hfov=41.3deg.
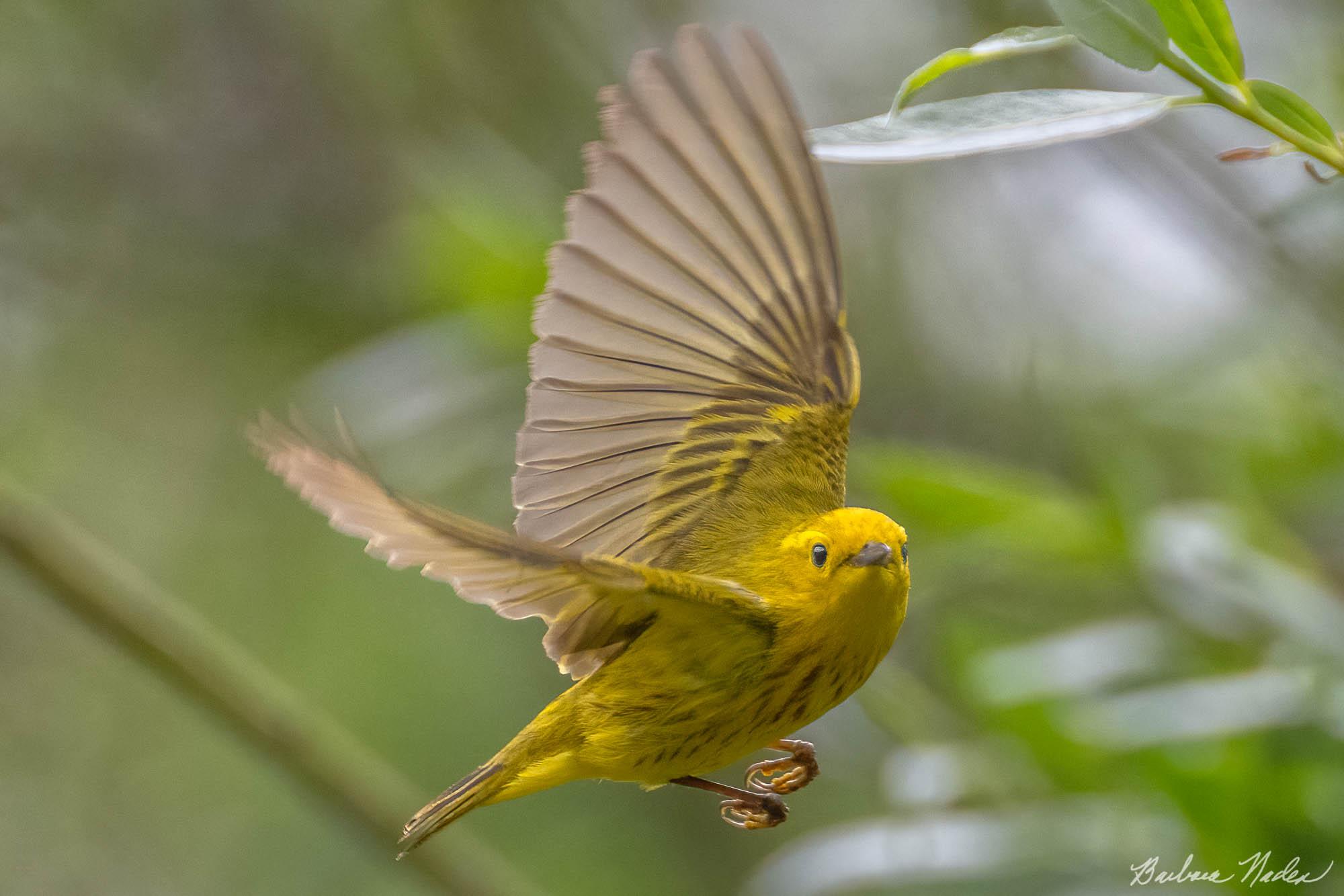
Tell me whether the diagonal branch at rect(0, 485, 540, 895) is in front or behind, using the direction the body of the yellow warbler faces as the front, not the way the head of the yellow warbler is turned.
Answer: behind

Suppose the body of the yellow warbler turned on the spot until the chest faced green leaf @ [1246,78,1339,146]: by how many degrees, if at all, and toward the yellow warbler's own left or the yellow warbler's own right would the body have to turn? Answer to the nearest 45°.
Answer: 0° — it already faces it

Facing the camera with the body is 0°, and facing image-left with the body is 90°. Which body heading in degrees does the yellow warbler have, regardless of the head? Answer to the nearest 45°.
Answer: approximately 315°

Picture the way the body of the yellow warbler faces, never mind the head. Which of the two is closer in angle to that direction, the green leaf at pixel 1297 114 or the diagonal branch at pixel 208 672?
the green leaf
